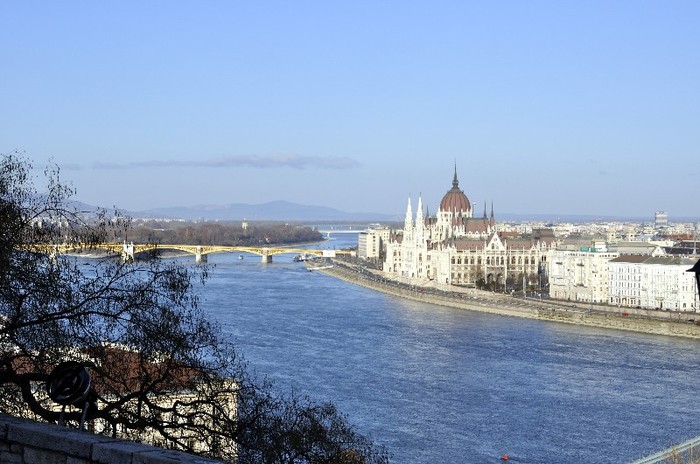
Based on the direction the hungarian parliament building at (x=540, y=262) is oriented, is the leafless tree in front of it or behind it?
in front

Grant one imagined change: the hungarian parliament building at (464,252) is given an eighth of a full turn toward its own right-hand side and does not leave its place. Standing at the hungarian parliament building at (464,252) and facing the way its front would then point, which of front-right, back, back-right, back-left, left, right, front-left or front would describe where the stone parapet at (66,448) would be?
left

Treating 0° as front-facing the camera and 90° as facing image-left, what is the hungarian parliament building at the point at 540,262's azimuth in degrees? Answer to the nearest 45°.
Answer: approximately 45°

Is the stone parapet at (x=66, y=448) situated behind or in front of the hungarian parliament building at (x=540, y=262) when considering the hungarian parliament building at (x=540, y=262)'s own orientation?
in front

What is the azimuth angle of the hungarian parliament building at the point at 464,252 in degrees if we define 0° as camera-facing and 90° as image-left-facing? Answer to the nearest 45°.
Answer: approximately 45°

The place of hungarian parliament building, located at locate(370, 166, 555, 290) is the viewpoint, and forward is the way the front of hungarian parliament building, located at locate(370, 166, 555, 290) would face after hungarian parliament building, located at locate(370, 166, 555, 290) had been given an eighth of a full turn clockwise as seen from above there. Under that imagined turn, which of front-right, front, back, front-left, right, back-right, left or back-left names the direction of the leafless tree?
left
